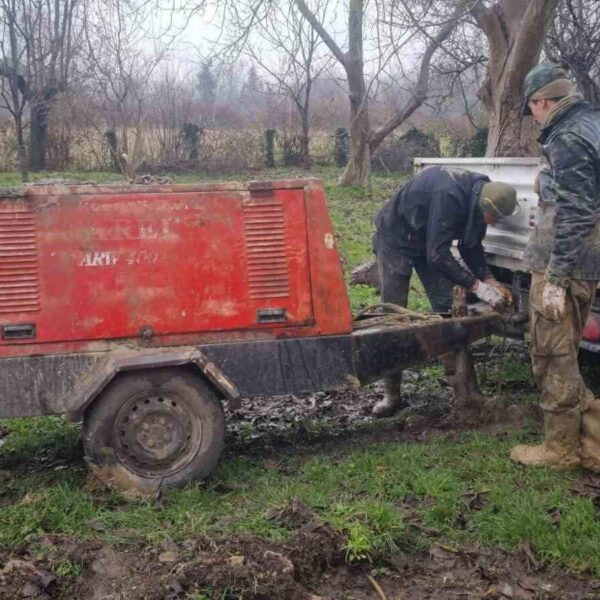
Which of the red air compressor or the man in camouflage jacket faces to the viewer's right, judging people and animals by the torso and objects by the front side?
the red air compressor

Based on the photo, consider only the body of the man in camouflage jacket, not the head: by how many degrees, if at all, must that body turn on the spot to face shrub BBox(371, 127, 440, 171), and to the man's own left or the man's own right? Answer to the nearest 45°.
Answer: approximately 90° to the man's own right

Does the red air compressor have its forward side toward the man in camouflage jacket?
yes

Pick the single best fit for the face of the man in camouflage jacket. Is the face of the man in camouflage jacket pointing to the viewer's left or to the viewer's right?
to the viewer's left

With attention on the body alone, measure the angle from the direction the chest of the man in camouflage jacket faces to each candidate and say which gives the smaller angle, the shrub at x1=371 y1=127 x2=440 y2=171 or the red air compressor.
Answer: the red air compressor

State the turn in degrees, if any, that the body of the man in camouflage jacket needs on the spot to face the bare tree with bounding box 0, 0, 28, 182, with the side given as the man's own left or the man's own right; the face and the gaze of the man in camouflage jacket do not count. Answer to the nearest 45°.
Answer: approximately 45° to the man's own right

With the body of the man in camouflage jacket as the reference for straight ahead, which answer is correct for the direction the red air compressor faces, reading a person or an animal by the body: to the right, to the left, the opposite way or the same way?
the opposite way

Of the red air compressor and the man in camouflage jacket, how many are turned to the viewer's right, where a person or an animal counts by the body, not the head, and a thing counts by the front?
1

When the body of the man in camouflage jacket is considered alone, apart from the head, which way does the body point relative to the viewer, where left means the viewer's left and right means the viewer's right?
facing to the left of the viewer

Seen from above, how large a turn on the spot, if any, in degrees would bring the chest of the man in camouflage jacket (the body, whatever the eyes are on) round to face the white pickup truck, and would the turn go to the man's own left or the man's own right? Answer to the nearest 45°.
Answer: approximately 90° to the man's own right

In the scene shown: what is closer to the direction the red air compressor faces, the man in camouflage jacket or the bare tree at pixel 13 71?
the man in camouflage jacket

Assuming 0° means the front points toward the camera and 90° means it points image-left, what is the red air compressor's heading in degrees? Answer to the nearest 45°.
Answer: approximately 270°

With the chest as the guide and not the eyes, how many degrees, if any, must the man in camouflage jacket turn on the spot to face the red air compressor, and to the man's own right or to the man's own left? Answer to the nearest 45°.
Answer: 0° — they already face it

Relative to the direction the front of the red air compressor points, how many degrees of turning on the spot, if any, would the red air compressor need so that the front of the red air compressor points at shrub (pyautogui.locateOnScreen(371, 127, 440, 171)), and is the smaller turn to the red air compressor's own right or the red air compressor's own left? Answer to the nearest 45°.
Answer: approximately 90° to the red air compressor's own left

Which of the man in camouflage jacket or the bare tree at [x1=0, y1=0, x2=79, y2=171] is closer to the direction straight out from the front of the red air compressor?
the man in camouflage jacket
